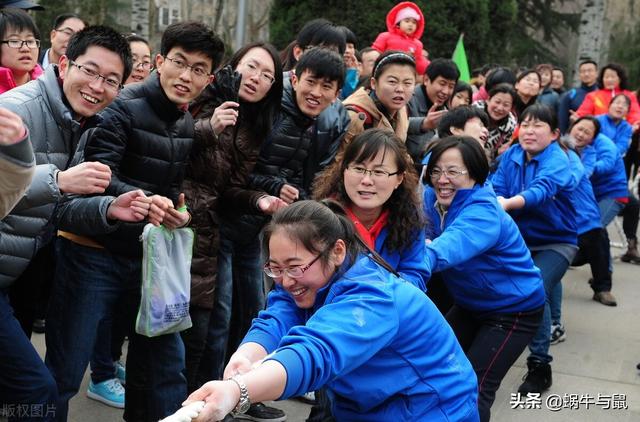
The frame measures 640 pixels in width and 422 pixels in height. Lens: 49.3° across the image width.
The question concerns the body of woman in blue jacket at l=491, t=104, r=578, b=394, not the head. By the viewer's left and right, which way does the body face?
facing the viewer and to the left of the viewer

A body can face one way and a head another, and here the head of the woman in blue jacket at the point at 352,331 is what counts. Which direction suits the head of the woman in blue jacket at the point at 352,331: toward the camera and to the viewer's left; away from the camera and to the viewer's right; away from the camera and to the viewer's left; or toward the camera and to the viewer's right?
toward the camera and to the viewer's left

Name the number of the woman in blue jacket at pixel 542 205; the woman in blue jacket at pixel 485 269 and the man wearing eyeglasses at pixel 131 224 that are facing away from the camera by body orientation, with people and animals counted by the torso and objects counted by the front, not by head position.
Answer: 0

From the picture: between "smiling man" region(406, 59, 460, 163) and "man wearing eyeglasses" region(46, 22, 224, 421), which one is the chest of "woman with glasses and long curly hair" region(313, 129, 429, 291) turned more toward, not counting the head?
the man wearing eyeglasses

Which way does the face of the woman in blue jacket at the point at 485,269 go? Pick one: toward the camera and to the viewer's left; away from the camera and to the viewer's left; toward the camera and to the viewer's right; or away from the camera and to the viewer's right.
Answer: toward the camera and to the viewer's left

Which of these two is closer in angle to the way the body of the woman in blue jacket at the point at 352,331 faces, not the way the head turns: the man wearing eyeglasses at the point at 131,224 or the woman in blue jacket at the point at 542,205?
the man wearing eyeglasses

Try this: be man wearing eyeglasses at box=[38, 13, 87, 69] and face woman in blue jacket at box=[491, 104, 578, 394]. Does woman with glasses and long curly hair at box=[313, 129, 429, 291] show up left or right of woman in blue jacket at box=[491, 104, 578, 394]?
right

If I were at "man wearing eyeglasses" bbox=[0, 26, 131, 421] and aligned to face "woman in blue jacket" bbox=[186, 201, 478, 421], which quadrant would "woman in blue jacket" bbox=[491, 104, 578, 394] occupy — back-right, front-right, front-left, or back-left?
front-left

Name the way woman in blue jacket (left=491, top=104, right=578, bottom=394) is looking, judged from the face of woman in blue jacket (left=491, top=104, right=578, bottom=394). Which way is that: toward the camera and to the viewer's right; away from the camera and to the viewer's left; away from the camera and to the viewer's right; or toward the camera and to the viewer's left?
toward the camera and to the viewer's left

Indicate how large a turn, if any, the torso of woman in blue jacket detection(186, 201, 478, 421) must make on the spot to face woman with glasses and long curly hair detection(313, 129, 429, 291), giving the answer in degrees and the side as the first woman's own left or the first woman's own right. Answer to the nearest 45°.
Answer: approximately 135° to the first woman's own right

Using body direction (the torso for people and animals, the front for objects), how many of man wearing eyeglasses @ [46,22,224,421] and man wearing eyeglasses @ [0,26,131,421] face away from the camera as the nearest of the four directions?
0

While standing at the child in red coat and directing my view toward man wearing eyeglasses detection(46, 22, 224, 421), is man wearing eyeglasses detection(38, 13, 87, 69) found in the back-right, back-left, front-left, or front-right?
front-right

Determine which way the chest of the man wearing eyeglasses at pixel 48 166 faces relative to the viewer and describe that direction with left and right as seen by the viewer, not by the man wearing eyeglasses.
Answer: facing the viewer and to the right of the viewer
